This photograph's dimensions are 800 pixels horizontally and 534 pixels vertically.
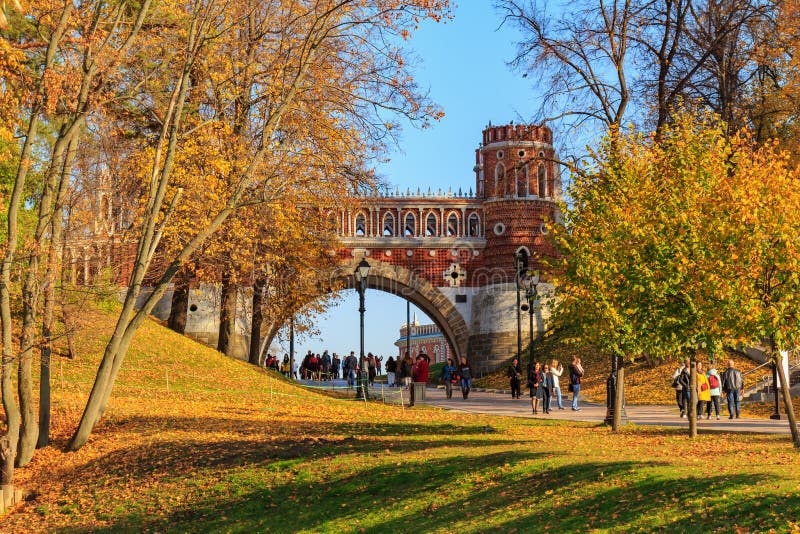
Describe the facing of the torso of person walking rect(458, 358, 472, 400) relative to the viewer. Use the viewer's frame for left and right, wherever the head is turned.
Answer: facing the viewer

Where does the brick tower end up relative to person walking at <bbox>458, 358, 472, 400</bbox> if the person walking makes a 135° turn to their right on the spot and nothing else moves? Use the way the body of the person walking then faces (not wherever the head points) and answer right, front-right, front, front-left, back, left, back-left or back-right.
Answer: front-right

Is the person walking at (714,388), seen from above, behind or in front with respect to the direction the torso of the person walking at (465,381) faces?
in front

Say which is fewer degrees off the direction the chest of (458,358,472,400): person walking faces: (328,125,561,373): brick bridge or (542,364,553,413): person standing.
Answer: the person standing

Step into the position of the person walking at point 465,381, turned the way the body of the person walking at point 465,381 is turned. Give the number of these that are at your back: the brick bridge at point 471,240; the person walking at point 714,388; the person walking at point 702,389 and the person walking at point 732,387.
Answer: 1

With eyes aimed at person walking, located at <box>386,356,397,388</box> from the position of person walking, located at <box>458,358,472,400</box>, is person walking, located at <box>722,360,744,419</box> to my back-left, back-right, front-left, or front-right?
back-right

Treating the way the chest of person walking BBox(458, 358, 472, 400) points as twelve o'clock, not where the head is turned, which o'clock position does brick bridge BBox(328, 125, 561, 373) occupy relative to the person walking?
The brick bridge is roughly at 6 o'clock from the person walking.

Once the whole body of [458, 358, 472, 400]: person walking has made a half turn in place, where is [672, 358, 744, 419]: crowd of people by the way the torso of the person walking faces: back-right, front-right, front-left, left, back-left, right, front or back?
back-right

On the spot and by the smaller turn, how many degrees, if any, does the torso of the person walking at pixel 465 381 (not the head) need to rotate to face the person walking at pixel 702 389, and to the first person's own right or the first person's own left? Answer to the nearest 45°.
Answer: approximately 45° to the first person's own left

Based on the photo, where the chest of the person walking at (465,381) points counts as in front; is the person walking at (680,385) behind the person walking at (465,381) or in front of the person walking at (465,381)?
in front
